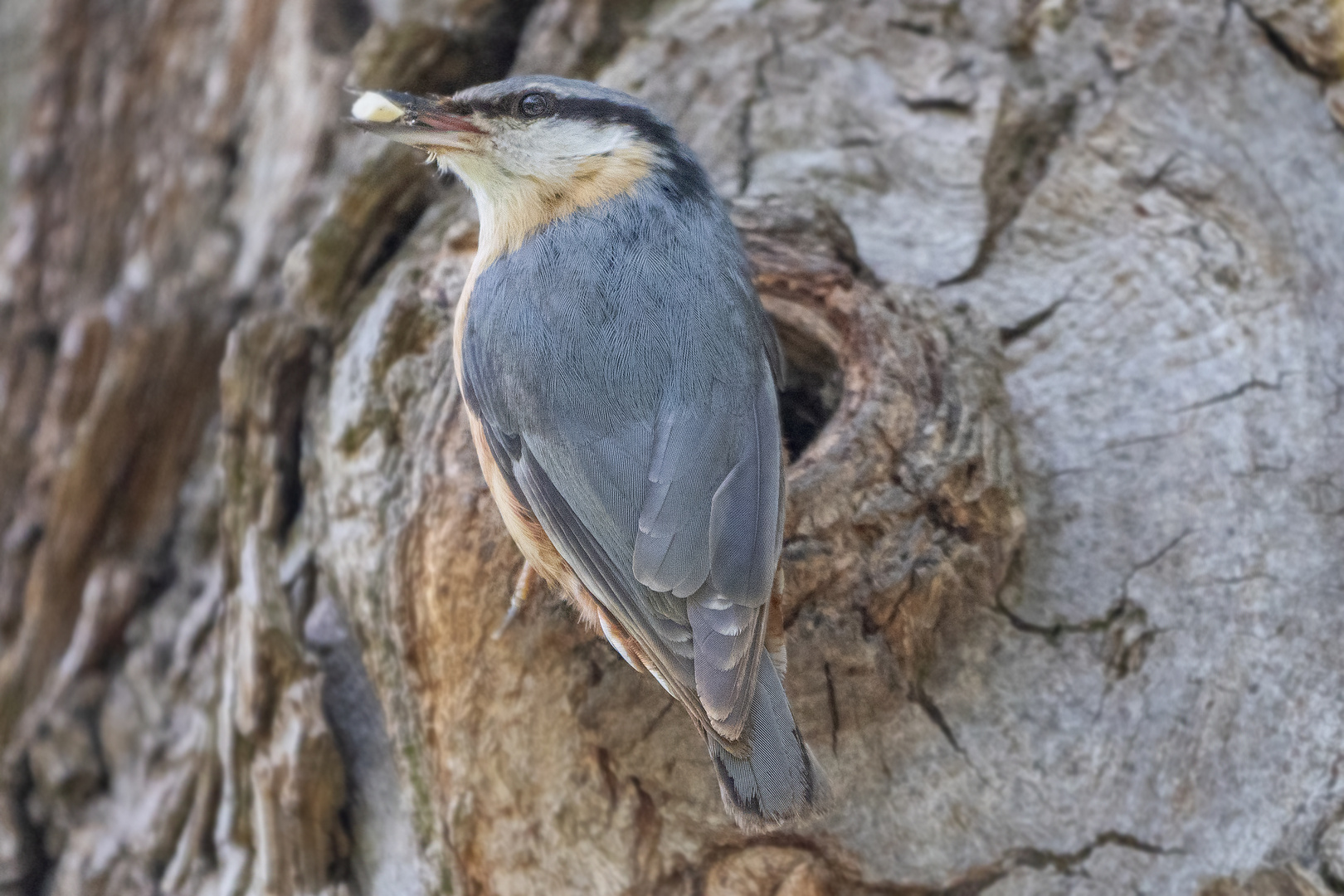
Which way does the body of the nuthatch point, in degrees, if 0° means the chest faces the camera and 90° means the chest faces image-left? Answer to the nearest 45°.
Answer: approximately 135°
